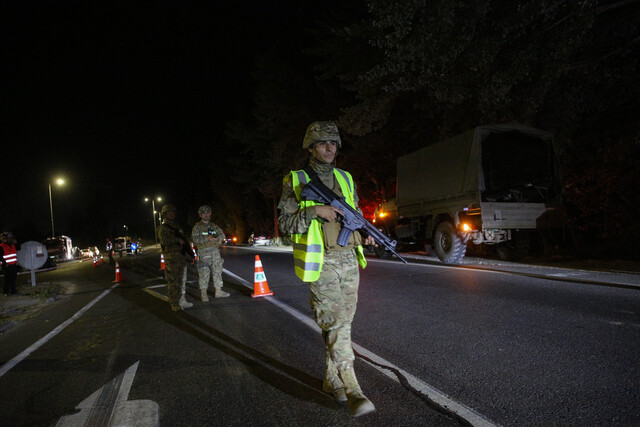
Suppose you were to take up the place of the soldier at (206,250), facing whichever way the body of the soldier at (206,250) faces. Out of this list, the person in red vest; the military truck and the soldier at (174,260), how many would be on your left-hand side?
1

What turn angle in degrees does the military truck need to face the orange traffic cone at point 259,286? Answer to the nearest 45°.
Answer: approximately 90° to its left

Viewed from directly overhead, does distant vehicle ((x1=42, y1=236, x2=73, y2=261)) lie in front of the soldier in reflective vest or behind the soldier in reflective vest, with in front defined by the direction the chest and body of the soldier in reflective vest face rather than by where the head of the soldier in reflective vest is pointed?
behind

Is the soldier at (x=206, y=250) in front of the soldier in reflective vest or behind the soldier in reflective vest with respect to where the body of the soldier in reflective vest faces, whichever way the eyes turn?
behind

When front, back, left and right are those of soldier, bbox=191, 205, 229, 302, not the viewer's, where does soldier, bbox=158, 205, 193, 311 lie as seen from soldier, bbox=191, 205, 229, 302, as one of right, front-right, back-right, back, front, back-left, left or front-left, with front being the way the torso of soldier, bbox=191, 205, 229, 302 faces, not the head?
front-right

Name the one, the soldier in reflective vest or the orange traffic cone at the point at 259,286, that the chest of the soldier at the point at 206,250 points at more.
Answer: the soldier in reflective vest

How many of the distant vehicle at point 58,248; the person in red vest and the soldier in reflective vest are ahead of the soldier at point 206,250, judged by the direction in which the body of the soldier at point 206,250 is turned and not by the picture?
1

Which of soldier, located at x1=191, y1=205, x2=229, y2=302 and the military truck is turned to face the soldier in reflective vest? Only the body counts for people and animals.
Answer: the soldier
